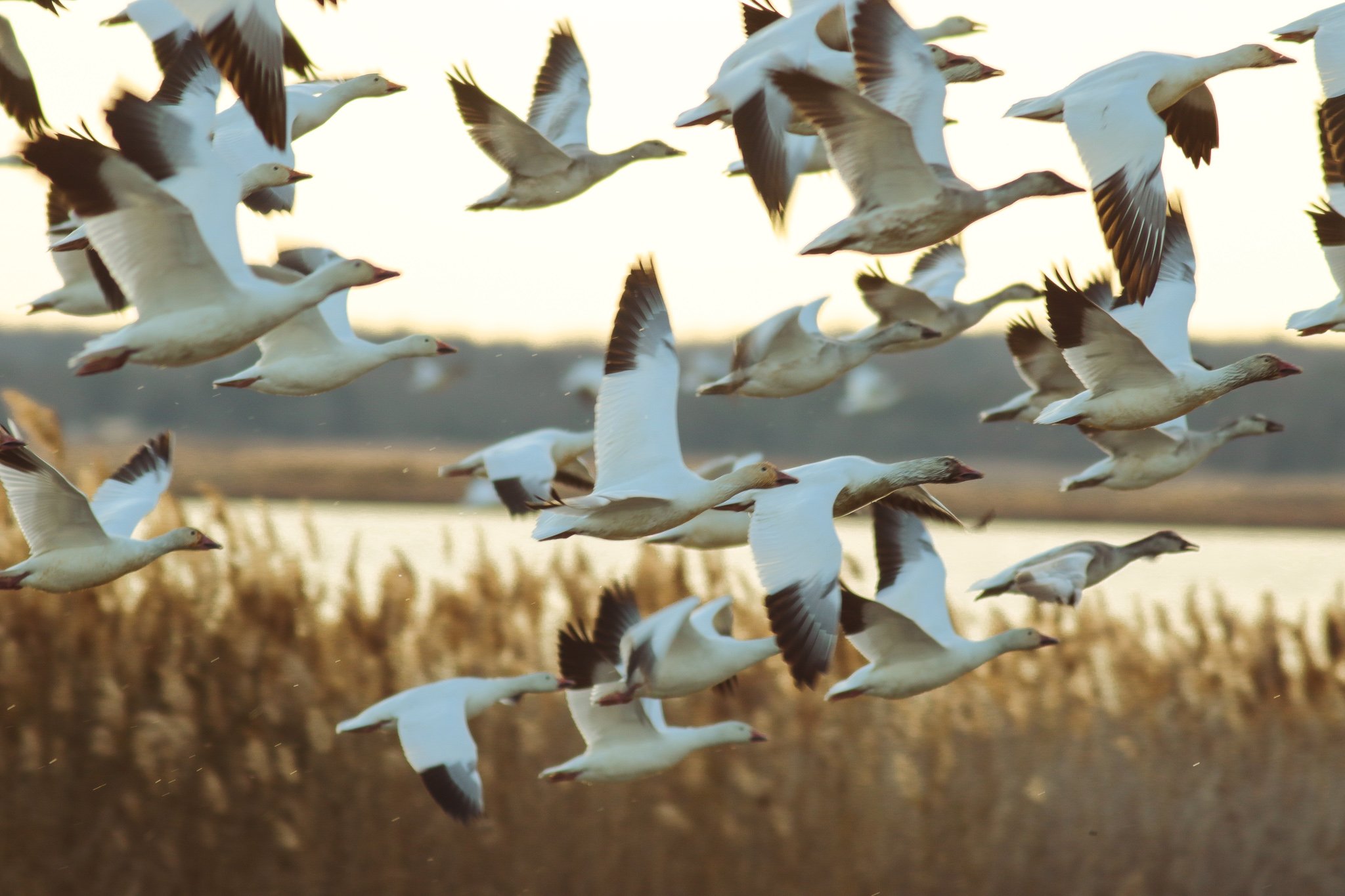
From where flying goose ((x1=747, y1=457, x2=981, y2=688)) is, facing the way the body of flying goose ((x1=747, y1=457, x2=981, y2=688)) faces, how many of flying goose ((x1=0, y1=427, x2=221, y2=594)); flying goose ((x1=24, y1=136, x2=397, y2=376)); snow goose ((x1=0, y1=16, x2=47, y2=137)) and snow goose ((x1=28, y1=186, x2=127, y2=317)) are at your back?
4

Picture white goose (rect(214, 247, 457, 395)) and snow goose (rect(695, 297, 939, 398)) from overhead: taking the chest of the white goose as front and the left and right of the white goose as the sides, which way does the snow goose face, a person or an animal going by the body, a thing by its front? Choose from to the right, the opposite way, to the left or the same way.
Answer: the same way

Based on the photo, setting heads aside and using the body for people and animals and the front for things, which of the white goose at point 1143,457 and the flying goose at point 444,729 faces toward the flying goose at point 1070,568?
the flying goose at point 444,729

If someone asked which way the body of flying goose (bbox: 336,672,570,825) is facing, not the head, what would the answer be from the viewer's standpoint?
to the viewer's right

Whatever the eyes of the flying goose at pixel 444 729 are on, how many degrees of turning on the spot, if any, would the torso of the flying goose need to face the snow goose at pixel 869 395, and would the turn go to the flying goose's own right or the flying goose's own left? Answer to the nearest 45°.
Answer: approximately 45° to the flying goose's own left

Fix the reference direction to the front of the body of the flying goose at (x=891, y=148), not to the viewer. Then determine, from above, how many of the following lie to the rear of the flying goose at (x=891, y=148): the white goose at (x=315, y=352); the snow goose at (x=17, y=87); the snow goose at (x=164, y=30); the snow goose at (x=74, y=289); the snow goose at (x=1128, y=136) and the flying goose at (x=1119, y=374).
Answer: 4

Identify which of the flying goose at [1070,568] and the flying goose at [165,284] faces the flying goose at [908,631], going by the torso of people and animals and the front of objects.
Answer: the flying goose at [165,284]

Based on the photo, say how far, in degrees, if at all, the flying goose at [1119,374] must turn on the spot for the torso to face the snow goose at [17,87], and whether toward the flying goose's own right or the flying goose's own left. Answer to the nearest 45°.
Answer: approximately 180°

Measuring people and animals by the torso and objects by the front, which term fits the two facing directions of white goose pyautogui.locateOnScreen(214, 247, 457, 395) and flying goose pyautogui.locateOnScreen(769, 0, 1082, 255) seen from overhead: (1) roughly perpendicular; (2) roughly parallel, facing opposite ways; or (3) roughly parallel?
roughly parallel

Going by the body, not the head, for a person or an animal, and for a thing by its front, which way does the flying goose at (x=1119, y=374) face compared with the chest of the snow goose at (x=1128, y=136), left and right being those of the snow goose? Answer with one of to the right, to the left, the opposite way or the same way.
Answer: the same way

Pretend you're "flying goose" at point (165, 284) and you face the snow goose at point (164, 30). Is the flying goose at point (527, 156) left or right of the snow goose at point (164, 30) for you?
right

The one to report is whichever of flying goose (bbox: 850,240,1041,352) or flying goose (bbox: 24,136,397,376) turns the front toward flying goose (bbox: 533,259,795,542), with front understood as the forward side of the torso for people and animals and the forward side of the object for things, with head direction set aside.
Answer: flying goose (bbox: 24,136,397,376)

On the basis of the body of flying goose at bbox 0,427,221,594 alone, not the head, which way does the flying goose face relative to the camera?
to the viewer's right

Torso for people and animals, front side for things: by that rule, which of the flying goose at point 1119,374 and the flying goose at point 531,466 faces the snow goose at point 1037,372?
the flying goose at point 531,466

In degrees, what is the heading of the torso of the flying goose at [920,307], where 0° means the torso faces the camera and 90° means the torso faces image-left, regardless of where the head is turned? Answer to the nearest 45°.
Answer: approximately 270°

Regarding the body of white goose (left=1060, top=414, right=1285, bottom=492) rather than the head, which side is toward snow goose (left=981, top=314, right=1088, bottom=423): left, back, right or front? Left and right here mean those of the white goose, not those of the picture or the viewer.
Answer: back

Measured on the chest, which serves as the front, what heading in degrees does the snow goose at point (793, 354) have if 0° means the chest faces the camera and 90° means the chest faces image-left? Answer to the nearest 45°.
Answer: approximately 270°
